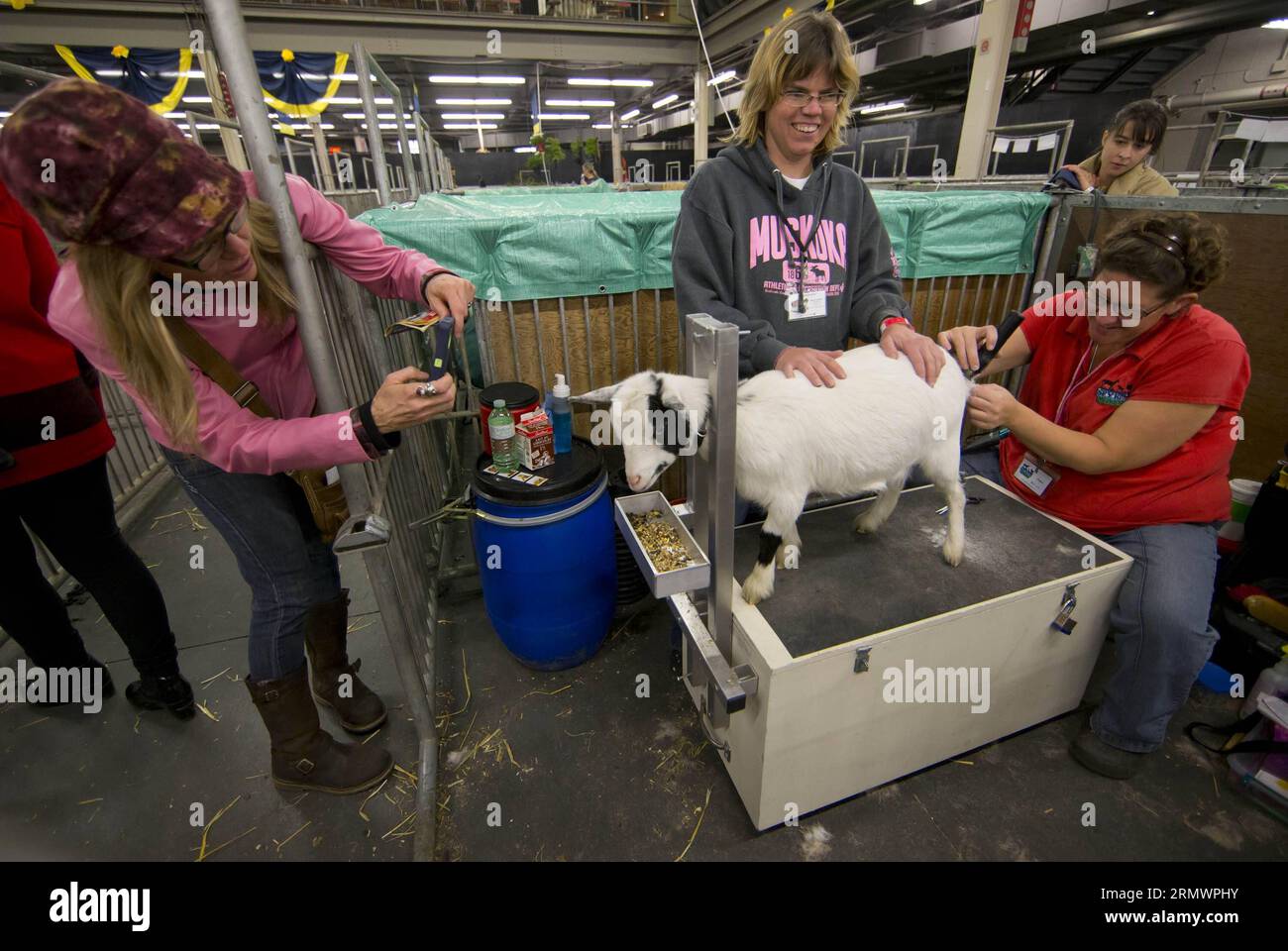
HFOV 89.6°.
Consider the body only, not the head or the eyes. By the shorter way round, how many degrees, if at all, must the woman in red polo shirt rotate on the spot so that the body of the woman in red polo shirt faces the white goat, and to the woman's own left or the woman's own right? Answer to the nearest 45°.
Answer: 0° — they already face it

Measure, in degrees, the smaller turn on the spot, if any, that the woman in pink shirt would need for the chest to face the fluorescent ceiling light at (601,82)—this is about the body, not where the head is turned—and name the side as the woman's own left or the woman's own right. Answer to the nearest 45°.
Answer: approximately 45° to the woman's own left

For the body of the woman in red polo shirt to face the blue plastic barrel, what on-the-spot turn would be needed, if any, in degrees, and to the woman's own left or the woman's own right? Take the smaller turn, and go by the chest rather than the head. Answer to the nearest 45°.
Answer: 0° — they already face it

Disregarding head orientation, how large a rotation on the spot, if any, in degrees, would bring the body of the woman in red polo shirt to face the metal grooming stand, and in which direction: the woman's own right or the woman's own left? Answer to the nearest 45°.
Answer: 0° — they already face it

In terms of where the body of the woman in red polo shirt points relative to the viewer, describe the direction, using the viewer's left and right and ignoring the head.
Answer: facing the viewer and to the left of the viewer

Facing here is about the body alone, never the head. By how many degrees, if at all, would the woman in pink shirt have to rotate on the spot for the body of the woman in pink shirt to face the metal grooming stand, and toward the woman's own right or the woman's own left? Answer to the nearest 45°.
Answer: approximately 45° to the woman's own right

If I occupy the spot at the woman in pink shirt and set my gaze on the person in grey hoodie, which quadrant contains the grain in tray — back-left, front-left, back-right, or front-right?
front-right

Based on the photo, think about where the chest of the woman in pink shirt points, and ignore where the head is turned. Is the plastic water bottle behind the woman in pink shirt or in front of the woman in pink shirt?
in front

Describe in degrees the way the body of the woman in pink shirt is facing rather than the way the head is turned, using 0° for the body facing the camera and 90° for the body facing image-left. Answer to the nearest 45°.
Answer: approximately 270°

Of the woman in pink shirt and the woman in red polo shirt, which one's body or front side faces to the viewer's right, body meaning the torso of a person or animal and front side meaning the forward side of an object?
the woman in pink shirt

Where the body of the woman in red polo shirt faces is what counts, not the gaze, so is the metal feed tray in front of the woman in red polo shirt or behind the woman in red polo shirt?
in front

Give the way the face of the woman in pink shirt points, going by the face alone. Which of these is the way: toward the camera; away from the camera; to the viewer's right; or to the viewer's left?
to the viewer's right

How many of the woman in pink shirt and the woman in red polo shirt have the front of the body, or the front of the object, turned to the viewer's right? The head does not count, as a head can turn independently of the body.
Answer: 1

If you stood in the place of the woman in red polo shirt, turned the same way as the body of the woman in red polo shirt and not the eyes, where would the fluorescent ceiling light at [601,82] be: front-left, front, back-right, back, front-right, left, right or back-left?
right
